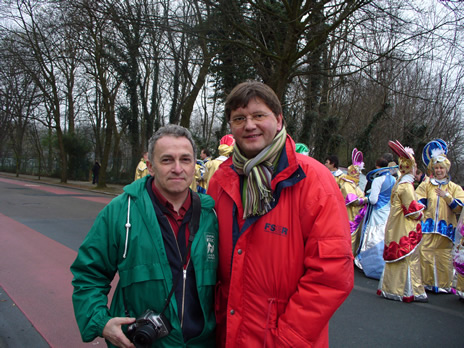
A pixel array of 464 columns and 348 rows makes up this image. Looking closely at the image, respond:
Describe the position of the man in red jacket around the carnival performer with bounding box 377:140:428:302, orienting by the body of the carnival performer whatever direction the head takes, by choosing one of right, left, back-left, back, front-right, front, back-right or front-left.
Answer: right

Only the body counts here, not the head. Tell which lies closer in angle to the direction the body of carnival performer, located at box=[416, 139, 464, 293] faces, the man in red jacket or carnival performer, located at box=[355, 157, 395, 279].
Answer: the man in red jacket

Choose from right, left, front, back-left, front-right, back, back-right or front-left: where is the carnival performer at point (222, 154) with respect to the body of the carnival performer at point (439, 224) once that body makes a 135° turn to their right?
front-left

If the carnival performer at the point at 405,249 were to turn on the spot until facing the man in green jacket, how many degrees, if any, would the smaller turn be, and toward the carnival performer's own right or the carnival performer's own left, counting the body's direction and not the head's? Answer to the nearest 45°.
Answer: approximately 90° to the carnival performer's own right

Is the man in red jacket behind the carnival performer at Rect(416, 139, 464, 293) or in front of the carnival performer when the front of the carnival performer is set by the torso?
in front

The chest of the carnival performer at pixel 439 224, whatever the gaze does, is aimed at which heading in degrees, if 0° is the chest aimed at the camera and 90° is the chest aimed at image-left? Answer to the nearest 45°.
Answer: approximately 0°

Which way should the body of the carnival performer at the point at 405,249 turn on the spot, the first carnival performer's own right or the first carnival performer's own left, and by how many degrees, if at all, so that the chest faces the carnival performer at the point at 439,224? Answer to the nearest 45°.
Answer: approximately 45° to the first carnival performer's own left

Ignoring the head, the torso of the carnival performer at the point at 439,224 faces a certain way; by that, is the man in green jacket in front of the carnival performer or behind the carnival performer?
in front
